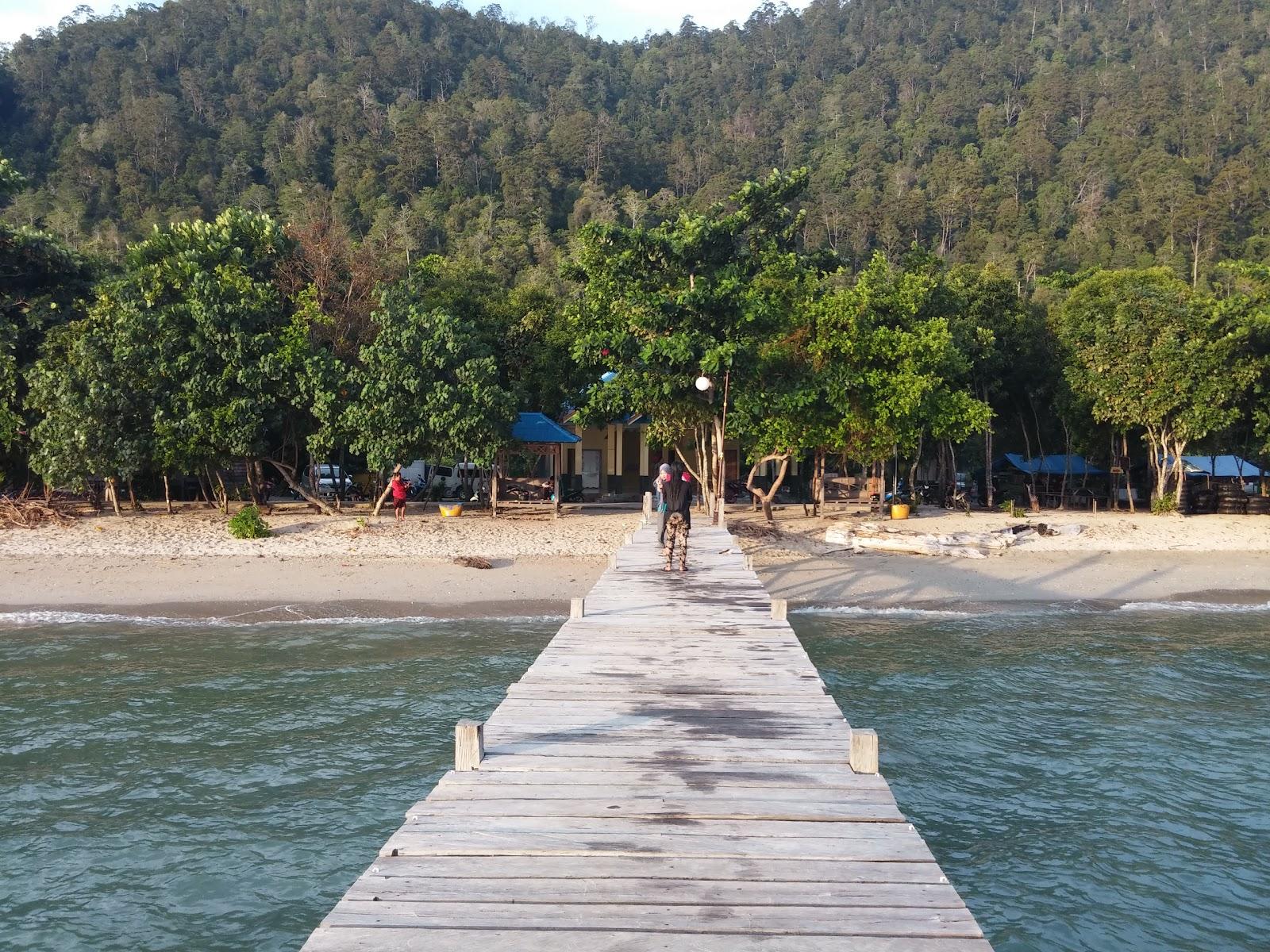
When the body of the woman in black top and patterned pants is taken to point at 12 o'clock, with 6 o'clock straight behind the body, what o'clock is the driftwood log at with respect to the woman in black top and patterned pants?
The driftwood log is roughly at 1 o'clock from the woman in black top and patterned pants.

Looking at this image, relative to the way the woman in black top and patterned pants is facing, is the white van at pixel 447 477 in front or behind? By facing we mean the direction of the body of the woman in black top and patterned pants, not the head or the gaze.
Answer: in front

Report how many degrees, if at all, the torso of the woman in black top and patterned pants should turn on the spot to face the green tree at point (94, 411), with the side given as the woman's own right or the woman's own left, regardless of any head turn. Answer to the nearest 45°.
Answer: approximately 45° to the woman's own left

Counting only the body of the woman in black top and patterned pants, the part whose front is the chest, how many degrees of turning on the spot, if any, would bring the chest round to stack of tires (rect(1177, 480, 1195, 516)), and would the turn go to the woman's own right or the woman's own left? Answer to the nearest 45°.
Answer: approximately 45° to the woman's own right

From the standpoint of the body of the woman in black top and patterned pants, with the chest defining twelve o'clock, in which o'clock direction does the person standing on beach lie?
The person standing on beach is roughly at 11 o'clock from the woman in black top and patterned pants.

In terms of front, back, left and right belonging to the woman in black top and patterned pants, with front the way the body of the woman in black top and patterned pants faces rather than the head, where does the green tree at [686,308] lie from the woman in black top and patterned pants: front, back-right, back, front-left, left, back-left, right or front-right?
front

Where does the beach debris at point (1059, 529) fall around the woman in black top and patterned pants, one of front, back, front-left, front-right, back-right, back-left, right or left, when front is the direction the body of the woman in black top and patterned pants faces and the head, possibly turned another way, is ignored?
front-right

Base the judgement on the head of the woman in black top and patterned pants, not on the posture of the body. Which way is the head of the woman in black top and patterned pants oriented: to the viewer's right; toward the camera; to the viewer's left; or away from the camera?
away from the camera

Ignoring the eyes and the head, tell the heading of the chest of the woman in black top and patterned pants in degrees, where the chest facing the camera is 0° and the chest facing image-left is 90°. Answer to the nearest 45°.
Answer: approximately 180°
